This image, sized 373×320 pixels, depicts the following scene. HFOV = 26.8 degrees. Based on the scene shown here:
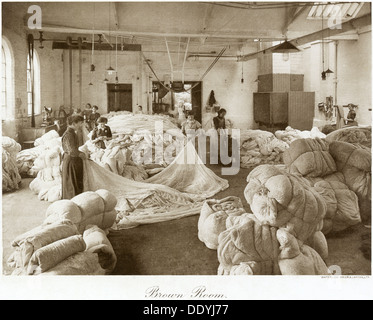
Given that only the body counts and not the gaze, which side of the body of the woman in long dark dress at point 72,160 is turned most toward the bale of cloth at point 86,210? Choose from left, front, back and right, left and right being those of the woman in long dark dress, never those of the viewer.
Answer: right

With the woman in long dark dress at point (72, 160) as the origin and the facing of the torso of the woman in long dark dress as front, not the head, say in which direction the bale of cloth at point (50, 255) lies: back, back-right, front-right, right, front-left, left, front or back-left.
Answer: right

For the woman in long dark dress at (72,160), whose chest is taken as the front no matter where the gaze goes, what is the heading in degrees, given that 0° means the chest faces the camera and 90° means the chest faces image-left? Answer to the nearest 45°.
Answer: approximately 270°

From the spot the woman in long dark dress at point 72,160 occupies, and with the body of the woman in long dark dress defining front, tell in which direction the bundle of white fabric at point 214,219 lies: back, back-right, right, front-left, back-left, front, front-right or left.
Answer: front-right

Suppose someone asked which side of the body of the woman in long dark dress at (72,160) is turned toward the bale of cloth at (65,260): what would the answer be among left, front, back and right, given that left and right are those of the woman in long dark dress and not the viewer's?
right

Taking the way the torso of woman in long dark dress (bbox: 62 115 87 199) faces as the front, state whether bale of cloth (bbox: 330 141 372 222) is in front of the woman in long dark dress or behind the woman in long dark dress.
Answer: in front

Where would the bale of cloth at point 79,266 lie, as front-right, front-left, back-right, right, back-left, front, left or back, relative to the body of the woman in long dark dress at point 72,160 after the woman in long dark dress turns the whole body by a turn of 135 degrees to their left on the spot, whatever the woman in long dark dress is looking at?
back-left

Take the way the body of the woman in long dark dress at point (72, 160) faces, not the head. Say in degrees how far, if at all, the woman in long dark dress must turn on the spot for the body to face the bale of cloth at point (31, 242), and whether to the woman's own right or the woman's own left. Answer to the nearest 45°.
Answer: approximately 90° to the woman's own right

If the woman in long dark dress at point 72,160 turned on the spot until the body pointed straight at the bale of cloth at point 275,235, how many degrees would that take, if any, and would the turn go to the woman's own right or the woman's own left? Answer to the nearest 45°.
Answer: approximately 45° to the woman's own right
